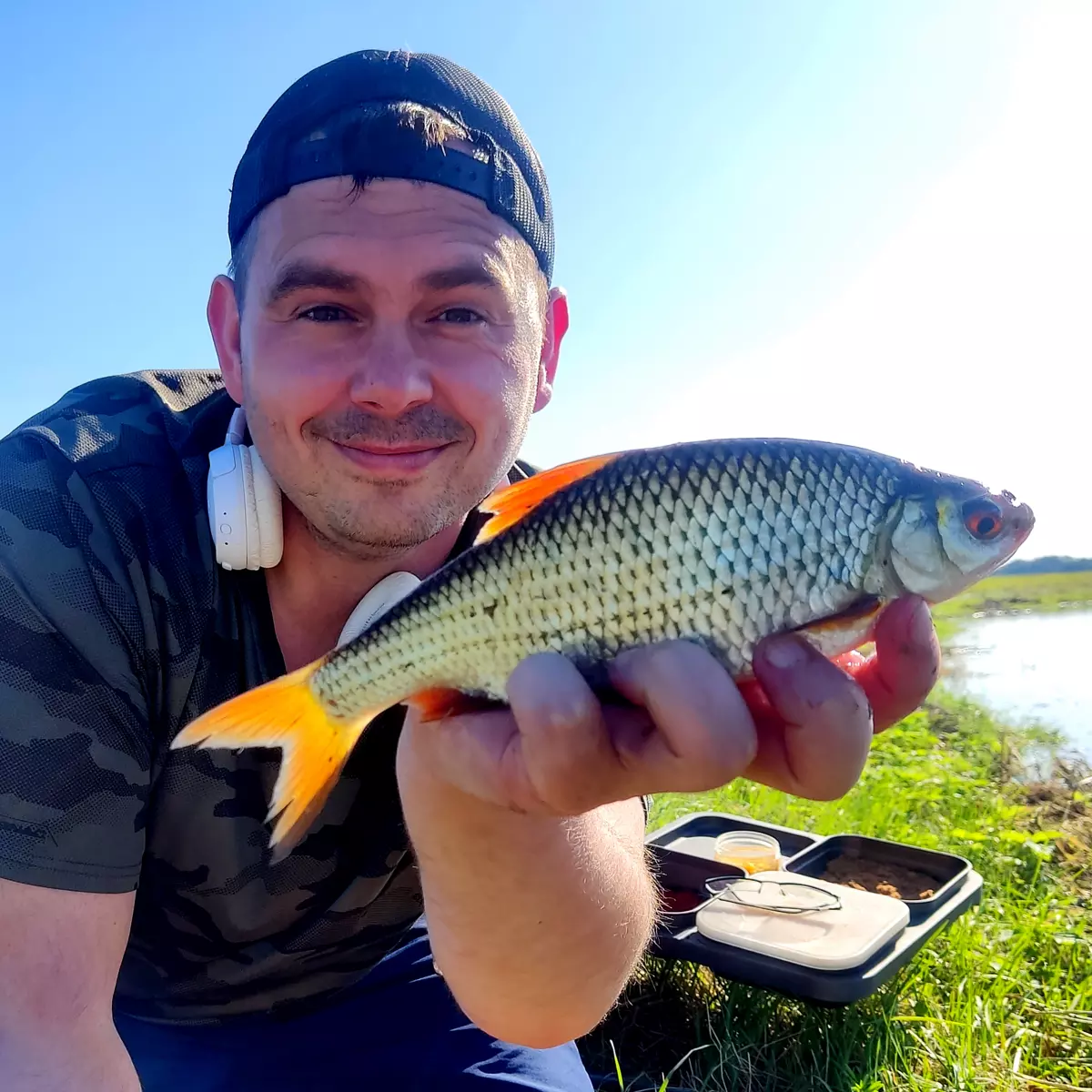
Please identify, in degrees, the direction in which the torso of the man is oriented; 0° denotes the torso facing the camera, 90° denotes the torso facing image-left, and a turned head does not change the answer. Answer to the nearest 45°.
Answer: approximately 315°

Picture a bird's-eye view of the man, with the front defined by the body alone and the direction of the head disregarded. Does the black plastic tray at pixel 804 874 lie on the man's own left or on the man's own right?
on the man's own left
